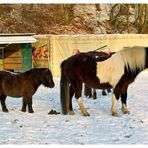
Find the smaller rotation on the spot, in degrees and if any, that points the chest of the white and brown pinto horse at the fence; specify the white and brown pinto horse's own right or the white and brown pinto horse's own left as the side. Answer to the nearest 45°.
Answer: approximately 90° to the white and brown pinto horse's own left

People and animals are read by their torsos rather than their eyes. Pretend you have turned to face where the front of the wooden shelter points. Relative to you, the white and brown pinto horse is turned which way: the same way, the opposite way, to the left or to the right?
to the left

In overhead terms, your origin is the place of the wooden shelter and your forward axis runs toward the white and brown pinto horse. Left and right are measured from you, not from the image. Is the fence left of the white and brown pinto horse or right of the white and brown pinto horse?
left

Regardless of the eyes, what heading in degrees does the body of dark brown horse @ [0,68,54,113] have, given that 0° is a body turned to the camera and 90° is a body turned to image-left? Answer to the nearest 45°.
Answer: approximately 270°

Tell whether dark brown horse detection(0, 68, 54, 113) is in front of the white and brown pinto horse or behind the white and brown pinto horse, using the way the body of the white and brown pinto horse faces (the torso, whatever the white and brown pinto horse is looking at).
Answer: behind

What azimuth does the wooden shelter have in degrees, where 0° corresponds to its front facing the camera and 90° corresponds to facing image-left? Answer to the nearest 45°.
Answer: approximately 0°

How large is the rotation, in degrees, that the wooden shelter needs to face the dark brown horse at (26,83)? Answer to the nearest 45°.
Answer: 0° — it already faces it

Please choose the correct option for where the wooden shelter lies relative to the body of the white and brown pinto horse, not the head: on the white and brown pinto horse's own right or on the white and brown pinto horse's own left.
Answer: on the white and brown pinto horse's own left

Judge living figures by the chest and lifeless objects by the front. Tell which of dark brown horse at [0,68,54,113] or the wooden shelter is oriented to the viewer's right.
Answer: the dark brown horse

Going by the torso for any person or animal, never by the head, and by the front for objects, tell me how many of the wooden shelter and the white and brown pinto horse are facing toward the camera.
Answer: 1

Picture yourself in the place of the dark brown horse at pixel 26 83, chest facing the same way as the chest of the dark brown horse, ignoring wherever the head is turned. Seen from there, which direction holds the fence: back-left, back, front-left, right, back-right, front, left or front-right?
left

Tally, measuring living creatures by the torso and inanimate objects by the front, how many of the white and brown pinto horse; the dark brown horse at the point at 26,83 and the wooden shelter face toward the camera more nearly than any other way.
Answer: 1

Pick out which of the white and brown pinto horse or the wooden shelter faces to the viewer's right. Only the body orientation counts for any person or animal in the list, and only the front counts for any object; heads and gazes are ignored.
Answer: the white and brown pinto horse

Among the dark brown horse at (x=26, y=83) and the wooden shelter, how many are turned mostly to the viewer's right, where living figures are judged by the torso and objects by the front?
1

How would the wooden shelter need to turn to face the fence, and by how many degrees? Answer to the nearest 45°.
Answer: approximately 45° to its left

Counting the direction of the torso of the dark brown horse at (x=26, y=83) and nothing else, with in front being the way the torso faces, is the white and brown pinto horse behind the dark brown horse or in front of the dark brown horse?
in front

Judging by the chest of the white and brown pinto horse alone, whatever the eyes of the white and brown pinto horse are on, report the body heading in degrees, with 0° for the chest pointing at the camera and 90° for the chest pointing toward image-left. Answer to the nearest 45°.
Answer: approximately 270°
